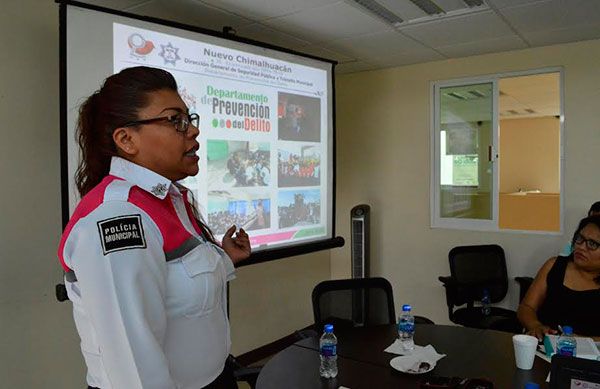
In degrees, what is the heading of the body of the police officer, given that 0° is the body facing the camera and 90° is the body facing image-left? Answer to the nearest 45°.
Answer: approximately 270°

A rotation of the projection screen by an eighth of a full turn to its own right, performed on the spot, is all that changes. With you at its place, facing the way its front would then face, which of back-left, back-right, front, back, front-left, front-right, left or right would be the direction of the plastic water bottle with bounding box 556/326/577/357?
front-left

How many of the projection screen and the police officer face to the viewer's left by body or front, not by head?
0

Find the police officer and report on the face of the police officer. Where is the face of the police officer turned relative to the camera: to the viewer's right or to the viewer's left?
to the viewer's right

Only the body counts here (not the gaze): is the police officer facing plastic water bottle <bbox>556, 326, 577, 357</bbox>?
yes

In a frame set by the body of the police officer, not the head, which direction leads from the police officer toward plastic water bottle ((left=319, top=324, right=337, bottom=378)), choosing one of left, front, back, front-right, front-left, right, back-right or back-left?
front-left

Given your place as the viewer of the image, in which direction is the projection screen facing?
facing the viewer and to the right of the viewer

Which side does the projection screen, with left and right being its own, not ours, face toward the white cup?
front

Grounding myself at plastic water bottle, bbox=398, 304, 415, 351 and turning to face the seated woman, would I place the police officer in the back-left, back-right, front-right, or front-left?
back-right

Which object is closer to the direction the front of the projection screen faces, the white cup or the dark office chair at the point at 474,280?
the white cup

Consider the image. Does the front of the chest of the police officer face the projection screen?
no

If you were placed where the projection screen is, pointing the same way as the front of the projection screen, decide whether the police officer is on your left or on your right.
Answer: on your right

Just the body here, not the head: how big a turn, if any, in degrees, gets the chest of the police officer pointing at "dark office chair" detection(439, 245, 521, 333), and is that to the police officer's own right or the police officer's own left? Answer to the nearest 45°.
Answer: approximately 45° to the police officer's own left

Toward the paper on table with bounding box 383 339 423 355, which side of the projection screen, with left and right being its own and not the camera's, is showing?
front
